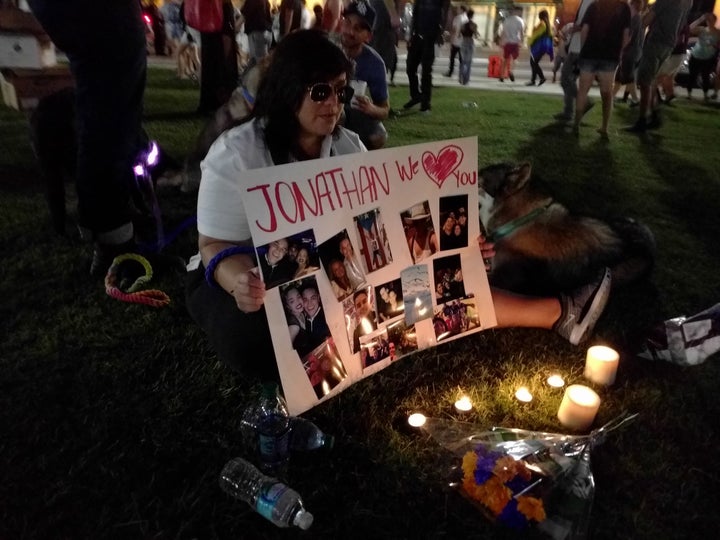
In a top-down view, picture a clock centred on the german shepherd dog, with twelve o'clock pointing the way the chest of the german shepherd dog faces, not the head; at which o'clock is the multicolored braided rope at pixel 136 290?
The multicolored braided rope is roughly at 11 o'clock from the german shepherd dog.

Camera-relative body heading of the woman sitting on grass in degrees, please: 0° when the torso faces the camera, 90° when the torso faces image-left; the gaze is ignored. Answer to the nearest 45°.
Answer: approximately 315°

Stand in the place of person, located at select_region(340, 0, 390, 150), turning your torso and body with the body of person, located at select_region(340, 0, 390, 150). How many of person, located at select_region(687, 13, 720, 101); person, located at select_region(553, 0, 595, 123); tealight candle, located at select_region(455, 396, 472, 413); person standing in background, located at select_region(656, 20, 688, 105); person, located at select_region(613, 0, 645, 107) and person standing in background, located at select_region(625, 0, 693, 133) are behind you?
5

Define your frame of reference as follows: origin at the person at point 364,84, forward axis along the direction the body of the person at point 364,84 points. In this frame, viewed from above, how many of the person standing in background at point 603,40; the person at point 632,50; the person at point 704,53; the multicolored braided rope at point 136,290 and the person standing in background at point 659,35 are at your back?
4

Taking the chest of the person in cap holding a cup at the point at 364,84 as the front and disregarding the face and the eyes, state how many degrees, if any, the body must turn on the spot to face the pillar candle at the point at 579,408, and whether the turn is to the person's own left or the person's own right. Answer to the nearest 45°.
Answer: approximately 45° to the person's own left

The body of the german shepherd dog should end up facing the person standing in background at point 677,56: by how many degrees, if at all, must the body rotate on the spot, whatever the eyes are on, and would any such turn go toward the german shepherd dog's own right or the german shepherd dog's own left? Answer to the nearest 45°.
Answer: approximately 90° to the german shepherd dog's own right

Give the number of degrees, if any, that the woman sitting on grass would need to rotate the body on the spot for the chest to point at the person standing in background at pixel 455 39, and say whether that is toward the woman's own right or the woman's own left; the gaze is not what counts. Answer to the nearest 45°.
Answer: approximately 135° to the woman's own left

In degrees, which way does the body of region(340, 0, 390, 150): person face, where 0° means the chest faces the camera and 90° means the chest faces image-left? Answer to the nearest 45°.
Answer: approximately 45°

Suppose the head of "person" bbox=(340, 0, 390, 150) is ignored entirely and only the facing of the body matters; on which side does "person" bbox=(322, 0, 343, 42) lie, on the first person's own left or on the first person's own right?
on the first person's own right

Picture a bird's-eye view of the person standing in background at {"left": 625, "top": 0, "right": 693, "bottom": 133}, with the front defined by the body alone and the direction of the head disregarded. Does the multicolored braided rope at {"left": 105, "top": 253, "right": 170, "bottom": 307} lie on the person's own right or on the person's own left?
on the person's own left

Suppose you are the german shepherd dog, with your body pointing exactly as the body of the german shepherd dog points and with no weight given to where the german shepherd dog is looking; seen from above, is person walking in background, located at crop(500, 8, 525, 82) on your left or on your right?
on your right

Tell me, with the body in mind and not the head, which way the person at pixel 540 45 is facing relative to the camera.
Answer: to the viewer's left

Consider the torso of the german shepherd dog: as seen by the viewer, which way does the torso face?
to the viewer's left

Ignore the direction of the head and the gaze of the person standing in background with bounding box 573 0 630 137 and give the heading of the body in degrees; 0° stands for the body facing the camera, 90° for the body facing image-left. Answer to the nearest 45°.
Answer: approximately 180°
